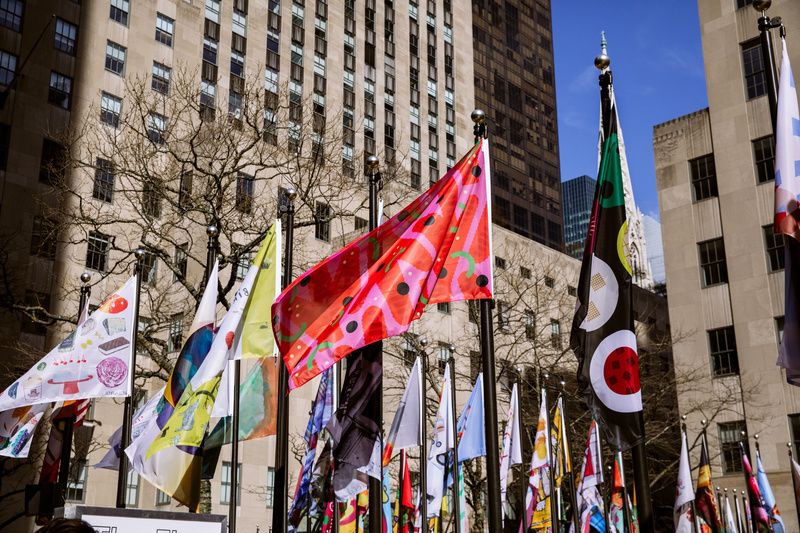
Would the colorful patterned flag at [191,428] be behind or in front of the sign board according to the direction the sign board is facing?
behind

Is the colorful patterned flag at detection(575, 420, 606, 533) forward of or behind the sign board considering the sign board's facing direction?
behind

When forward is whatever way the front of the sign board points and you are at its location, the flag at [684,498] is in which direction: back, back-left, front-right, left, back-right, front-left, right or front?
back-left

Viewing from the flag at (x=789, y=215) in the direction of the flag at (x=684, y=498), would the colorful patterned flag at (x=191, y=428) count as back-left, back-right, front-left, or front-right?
front-left

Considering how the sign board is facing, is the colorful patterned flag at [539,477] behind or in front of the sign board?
behind

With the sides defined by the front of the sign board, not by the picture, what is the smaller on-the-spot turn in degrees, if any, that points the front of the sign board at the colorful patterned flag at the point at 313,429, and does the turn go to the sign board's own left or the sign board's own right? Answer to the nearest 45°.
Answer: approximately 180°

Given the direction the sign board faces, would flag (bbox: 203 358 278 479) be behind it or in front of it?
behind

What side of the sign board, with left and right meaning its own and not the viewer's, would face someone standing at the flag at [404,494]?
back

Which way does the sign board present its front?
toward the camera

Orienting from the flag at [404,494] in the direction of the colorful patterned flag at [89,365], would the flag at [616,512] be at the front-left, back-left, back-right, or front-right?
back-left

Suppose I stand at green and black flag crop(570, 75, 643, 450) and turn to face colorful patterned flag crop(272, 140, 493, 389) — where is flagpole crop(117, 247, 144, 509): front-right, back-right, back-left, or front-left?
front-right

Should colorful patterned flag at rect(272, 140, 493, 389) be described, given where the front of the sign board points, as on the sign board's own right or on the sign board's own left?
on the sign board's own left

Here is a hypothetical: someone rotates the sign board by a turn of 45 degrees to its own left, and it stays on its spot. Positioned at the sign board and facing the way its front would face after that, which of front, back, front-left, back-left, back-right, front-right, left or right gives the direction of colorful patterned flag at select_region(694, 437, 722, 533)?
left

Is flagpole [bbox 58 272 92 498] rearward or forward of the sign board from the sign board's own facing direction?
rearward

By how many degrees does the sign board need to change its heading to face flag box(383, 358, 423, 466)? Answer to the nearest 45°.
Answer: approximately 135° to its left

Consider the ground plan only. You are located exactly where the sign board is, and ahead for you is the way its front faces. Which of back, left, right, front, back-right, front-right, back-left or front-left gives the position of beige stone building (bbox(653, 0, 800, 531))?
back-left

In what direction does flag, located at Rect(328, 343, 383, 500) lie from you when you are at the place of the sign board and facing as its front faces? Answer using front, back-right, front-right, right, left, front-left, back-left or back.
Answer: back-left

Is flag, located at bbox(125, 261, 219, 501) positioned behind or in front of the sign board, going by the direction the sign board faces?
behind
